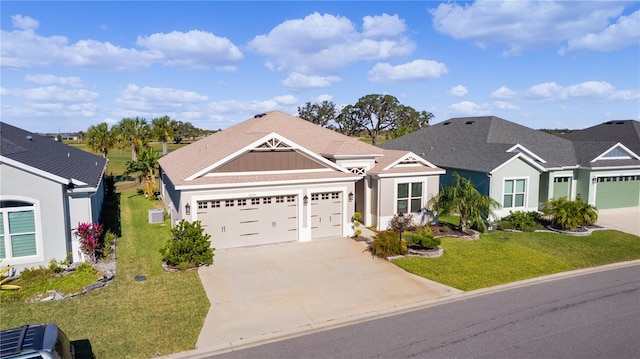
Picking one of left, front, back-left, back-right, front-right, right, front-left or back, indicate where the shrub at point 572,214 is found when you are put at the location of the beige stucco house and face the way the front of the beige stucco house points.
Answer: left

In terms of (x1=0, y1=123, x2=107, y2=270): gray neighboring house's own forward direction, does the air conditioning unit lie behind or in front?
behind

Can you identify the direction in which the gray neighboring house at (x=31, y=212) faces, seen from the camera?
facing the viewer

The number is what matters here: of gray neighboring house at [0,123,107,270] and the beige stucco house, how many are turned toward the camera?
2

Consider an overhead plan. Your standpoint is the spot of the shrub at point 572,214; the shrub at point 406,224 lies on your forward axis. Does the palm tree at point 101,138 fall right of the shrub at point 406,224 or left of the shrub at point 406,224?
right

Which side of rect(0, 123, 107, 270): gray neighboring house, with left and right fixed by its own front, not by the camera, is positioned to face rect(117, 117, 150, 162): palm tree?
back

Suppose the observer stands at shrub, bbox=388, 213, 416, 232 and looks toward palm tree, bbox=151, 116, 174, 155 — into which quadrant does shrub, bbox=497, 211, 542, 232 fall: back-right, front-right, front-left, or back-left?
back-right

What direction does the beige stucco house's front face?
toward the camera

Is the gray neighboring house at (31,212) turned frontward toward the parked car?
yes
